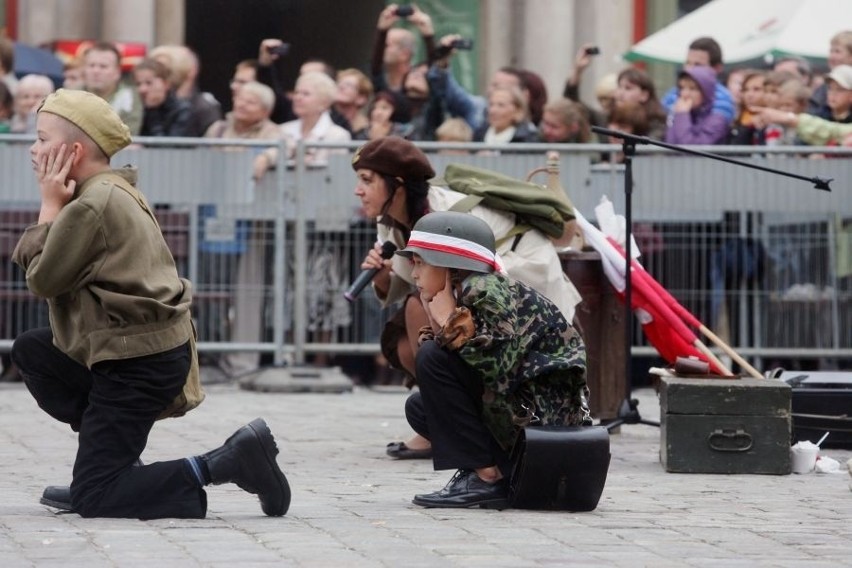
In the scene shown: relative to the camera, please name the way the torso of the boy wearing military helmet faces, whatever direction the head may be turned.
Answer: to the viewer's left

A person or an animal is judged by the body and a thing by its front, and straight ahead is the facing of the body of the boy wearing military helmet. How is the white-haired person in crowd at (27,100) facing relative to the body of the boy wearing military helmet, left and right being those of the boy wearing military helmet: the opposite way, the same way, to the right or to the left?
to the left

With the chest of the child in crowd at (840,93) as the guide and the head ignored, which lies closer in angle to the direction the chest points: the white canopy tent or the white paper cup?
the white paper cup

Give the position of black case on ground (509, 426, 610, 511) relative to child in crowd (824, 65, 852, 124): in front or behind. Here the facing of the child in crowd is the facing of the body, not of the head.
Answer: in front

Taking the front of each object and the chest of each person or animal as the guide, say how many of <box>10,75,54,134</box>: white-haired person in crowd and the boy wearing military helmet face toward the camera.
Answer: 1

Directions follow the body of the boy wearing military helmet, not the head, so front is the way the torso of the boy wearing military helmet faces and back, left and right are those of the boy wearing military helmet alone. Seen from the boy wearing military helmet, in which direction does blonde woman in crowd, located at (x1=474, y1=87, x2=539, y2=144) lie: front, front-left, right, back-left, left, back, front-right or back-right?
right

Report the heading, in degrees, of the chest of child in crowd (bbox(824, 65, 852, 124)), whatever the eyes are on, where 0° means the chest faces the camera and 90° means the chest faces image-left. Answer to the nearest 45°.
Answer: approximately 45°

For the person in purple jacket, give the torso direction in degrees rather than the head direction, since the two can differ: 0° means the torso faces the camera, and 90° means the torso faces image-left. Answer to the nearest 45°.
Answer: approximately 45°
